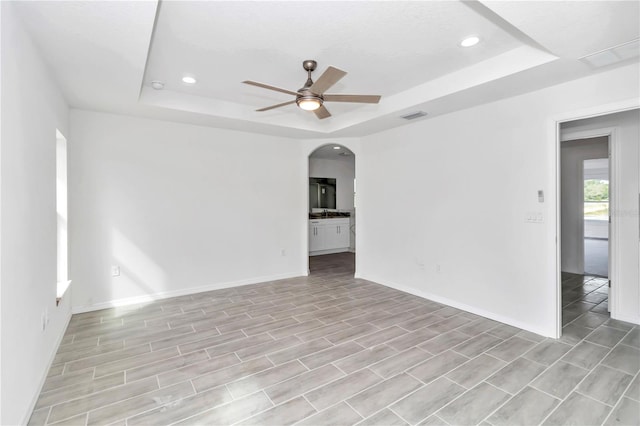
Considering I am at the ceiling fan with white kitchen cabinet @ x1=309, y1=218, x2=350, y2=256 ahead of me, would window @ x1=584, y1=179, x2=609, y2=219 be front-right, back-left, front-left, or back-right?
front-right

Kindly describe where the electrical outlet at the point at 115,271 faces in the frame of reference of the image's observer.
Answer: facing the viewer

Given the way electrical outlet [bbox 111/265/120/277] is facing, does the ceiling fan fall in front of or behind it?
in front

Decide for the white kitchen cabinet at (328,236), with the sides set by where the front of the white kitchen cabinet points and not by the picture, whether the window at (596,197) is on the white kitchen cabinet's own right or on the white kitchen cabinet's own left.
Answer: on the white kitchen cabinet's own left

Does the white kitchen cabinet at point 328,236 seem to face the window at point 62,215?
no

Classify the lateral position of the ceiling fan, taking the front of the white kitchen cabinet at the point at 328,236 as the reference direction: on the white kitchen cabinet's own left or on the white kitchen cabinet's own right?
on the white kitchen cabinet's own right

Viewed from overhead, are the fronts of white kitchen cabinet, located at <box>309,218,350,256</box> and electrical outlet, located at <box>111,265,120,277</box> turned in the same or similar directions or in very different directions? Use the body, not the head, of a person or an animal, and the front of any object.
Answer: same or similar directions

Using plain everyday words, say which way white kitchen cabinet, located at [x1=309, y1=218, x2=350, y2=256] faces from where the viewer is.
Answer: facing the viewer and to the right of the viewer

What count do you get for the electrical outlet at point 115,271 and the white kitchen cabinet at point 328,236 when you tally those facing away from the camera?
0

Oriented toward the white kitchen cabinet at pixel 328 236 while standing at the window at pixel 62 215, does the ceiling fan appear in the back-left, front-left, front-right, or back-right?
front-right

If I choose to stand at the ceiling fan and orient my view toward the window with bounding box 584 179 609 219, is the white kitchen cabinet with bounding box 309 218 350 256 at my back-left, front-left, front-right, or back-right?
front-left

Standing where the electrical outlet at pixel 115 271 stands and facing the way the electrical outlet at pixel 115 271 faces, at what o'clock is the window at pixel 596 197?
The window is roughly at 9 o'clock from the electrical outlet.

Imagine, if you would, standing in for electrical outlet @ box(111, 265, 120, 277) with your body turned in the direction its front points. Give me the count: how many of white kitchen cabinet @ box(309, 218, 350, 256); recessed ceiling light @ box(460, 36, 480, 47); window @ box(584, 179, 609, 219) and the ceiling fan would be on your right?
0

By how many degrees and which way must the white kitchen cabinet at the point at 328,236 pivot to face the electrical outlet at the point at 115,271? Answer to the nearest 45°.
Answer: approximately 90° to its right
